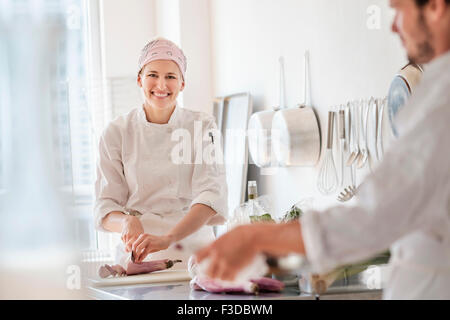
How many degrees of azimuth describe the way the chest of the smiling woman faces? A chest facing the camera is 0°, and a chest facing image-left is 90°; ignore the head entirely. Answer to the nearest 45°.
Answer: approximately 0°

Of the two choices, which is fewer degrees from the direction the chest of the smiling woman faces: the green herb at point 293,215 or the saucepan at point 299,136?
the green herb

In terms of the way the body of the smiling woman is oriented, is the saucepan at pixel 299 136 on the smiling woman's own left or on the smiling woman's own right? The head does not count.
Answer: on the smiling woman's own left

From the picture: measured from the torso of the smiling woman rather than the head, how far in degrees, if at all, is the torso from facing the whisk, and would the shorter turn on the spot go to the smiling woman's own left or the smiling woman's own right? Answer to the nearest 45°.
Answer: approximately 90° to the smiling woman's own left

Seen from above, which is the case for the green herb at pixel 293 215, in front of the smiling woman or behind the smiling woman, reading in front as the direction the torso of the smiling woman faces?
in front

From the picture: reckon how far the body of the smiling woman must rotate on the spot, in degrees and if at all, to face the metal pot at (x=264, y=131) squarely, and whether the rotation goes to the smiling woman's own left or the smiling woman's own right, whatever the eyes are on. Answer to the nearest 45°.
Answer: approximately 135° to the smiling woman's own left
